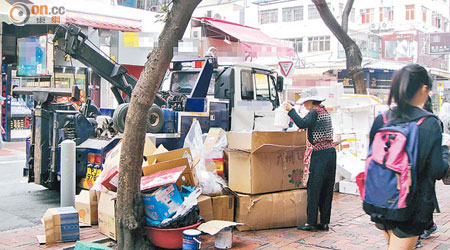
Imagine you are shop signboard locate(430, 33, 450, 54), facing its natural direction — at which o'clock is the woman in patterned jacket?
The woman in patterned jacket is roughly at 12 o'clock from the shop signboard.

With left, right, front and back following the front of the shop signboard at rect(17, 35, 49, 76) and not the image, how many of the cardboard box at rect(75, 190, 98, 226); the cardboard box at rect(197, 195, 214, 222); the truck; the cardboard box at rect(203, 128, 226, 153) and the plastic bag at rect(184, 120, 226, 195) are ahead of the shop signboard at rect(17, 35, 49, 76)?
5

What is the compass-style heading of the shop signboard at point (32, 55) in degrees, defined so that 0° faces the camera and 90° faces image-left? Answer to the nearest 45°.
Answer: approximately 0°

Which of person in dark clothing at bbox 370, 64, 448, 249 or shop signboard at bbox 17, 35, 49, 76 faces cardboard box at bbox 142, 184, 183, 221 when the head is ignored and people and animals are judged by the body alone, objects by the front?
the shop signboard

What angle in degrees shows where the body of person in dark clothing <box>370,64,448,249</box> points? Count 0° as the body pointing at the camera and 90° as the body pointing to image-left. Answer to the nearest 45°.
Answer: approximately 225°

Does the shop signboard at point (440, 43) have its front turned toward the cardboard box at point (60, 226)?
yes

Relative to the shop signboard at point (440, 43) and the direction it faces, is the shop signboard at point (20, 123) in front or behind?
in front
